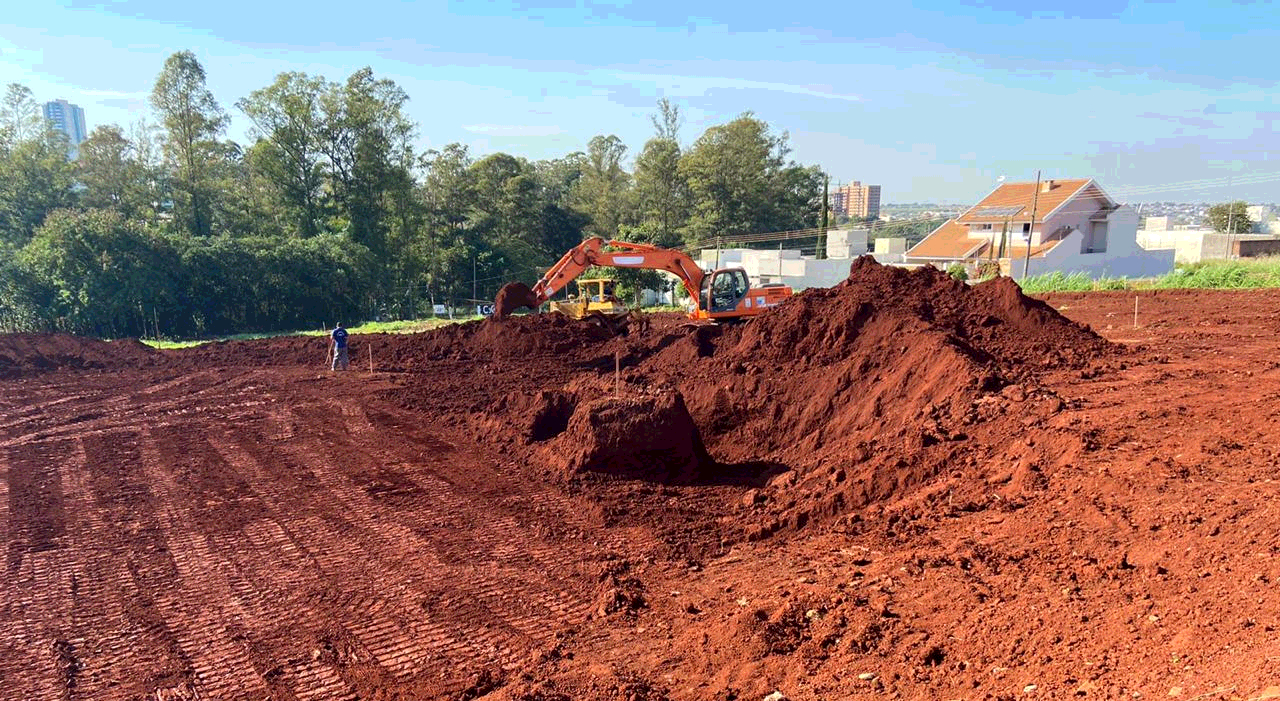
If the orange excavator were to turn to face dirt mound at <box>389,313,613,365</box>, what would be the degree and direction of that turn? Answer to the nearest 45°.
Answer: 0° — it already faces it

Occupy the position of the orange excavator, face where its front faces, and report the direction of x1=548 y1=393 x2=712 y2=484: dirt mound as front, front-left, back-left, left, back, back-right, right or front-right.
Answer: left

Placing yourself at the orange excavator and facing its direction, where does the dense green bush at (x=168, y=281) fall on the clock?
The dense green bush is roughly at 1 o'clock from the orange excavator.

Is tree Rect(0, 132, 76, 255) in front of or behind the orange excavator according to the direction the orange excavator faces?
in front

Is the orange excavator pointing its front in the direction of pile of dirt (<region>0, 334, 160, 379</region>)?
yes

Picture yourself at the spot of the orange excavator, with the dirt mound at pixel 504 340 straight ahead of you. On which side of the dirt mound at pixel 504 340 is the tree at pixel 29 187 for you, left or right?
right

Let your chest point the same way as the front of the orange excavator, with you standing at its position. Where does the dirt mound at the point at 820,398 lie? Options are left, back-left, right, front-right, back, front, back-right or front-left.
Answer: left

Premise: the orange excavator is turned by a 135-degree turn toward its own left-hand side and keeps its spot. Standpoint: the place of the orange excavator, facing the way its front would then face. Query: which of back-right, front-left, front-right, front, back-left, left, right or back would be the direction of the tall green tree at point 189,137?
back

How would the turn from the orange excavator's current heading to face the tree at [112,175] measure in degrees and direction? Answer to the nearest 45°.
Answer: approximately 45° to its right

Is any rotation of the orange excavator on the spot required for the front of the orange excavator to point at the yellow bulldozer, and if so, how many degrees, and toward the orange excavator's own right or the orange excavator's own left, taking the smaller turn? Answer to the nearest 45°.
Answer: approximately 45° to the orange excavator's own right

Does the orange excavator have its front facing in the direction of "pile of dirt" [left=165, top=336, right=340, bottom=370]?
yes

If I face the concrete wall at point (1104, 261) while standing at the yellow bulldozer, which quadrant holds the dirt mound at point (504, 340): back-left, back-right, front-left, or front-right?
back-right

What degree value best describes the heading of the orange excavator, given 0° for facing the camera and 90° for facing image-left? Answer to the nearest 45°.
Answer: approximately 90°

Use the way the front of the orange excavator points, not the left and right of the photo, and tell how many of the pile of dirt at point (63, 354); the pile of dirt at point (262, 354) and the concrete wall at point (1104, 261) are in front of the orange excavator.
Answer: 2

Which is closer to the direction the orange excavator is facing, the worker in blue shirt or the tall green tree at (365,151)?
the worker in blue shirt
